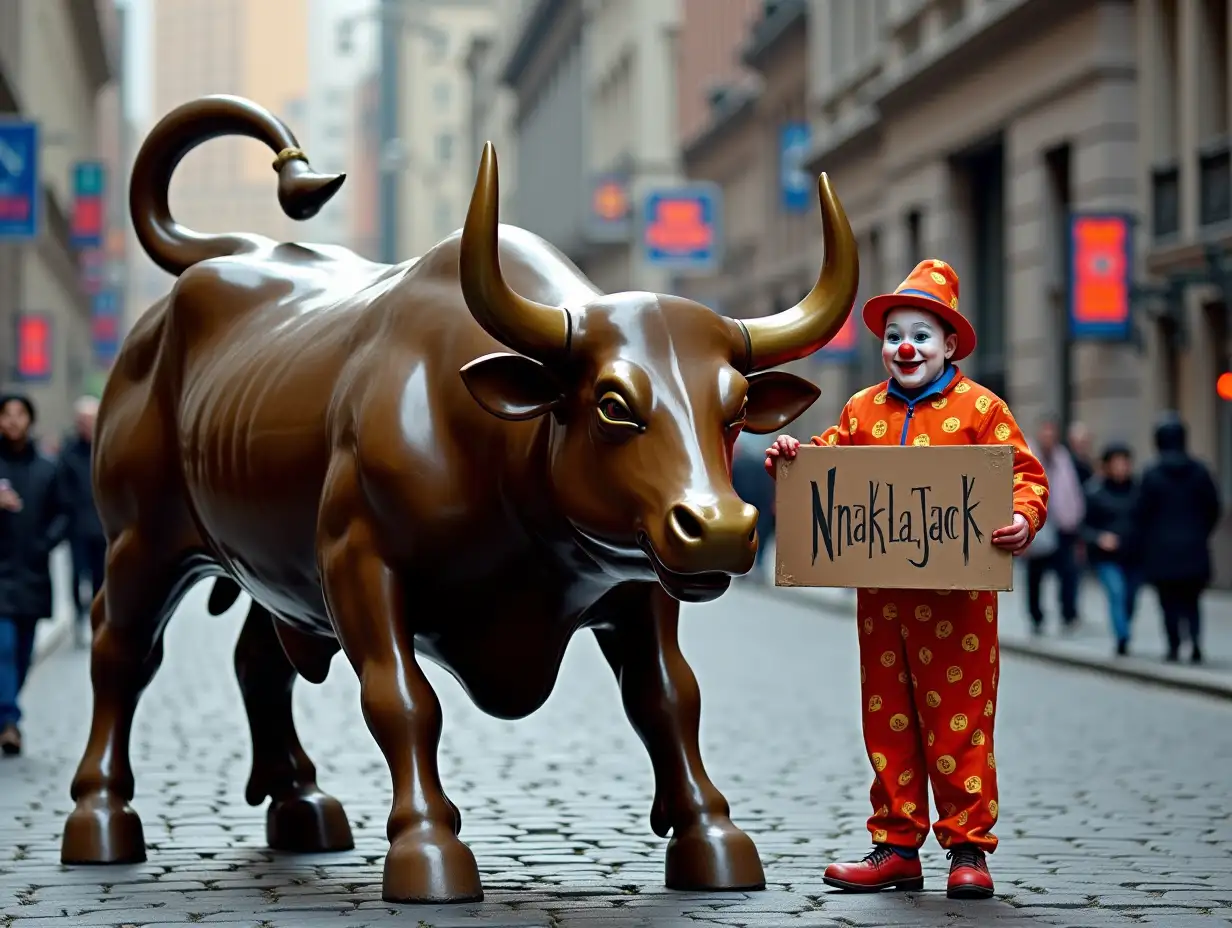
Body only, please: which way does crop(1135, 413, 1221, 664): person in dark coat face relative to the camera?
away from the camera

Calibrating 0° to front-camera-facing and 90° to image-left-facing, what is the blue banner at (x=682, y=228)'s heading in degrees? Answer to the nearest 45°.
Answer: approximately 0°

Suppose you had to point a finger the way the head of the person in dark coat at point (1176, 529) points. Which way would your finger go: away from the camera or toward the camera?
away from the camera

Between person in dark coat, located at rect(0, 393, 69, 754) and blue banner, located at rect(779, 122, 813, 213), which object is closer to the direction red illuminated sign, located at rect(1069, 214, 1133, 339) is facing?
the person in dark coat

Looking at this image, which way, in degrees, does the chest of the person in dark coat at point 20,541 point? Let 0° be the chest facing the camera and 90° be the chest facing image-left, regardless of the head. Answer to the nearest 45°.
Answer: approximately 0°

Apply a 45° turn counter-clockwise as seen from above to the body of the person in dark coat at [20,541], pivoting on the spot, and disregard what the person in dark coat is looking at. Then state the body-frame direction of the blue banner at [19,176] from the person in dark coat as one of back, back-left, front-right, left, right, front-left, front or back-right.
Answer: back-left

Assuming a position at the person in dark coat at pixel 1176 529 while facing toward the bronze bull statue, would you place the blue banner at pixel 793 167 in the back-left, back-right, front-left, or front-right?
back-right

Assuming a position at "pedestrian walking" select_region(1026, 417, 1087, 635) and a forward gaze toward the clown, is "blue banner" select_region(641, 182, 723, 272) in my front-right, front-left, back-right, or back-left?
back-right

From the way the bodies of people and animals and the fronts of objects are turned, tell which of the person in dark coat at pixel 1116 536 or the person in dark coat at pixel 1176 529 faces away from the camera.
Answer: the person in dark coat at pixel 1176 529
